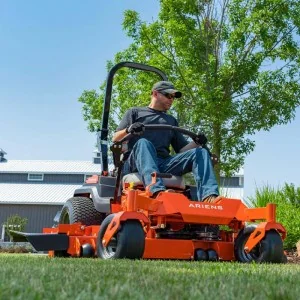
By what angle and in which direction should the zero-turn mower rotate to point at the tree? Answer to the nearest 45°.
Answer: approximately 135° to its left

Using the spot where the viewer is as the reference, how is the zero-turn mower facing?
facing the viewer and to the right of the viewer

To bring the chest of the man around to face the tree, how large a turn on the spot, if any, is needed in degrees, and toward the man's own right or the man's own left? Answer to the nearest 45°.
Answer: approximately 135° to the man's own left

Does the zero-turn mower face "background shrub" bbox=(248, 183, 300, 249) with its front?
no
